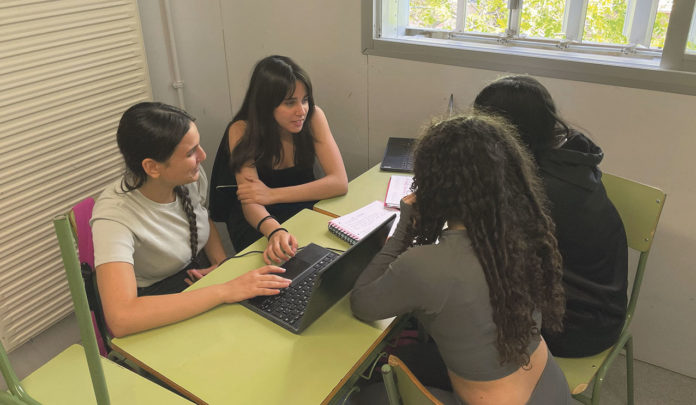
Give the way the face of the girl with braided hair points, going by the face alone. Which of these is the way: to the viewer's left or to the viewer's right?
to the viewer's right

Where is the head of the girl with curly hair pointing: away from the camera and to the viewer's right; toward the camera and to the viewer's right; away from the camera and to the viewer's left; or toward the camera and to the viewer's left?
away from the camera and to the viewer's left

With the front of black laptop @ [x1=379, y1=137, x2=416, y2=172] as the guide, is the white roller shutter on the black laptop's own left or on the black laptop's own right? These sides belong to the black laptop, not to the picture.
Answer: on the black laptop's own right

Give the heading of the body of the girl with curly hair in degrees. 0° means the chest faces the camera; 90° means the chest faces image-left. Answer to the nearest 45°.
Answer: approximately 135°

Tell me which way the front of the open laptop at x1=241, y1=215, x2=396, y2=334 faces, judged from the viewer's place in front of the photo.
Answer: facing away from the viewer and to the left of the viewer

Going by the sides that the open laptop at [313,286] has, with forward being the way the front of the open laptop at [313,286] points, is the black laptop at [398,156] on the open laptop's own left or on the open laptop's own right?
on the open laptop's own right

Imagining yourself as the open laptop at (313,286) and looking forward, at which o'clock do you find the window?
The window is roughly at 3 o'clock from the open laptop.

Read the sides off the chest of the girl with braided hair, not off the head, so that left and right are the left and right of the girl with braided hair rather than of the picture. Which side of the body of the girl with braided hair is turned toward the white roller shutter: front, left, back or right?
back

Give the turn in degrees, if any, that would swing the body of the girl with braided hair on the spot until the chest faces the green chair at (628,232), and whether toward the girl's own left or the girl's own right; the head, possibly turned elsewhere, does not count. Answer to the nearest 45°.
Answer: approximately 45° to the girl's own left
